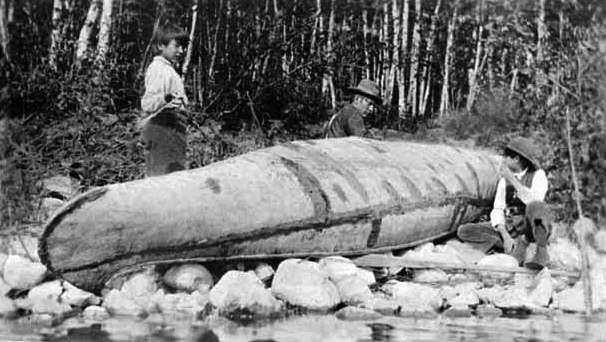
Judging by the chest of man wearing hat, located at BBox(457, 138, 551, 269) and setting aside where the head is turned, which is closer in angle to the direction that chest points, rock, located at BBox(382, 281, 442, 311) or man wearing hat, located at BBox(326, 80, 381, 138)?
the rock

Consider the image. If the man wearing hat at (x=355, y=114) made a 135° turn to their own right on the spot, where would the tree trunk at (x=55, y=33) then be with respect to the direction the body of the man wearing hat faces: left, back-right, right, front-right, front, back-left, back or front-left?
front-right

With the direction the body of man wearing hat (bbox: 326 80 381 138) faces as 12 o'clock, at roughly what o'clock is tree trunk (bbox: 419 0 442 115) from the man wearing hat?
The tree trunk is roughly at 11 o'clock from the man wearing hat.

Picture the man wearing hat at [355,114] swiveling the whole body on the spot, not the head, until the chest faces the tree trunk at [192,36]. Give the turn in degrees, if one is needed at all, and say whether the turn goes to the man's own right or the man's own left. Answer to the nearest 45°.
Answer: approximately 180°

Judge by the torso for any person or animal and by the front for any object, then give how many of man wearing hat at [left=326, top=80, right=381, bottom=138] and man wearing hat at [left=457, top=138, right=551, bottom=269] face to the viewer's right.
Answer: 1

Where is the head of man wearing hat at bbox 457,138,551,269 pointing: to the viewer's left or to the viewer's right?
to the viewer's left

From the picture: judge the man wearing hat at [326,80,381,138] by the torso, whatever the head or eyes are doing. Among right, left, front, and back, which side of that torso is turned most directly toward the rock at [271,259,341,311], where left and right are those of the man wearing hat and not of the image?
right

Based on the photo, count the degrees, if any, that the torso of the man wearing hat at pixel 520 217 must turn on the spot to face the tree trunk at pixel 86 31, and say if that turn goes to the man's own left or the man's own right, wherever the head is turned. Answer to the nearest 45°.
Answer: approximately 45° to the man's own right

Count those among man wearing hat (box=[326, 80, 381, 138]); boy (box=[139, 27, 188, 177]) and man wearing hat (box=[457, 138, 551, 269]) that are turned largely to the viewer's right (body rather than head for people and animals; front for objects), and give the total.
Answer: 2

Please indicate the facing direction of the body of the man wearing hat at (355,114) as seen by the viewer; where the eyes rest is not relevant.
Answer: to the viewer's right

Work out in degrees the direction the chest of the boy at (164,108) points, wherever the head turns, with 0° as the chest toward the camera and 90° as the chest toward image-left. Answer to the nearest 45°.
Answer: approximately 270°
